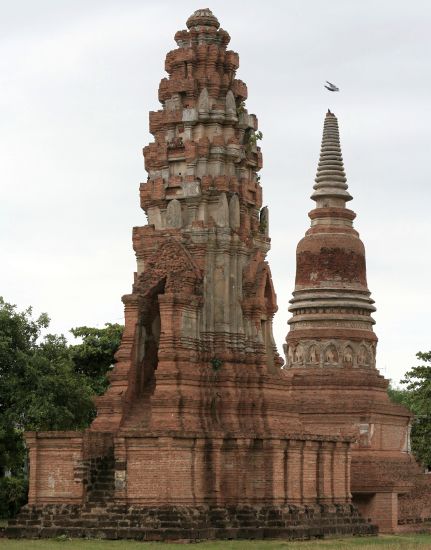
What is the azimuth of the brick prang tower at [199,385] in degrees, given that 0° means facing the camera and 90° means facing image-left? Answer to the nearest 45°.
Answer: approximately 45°
